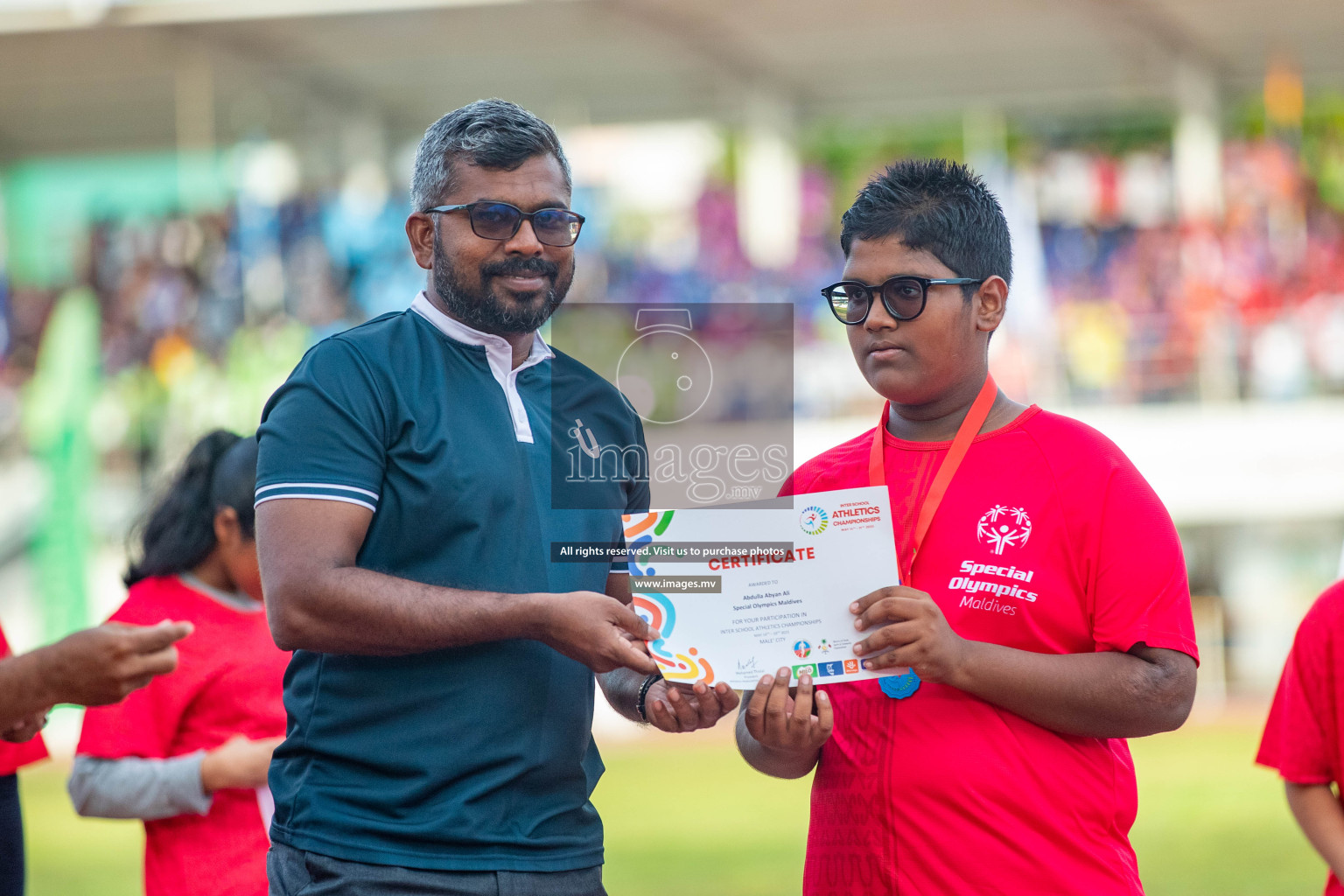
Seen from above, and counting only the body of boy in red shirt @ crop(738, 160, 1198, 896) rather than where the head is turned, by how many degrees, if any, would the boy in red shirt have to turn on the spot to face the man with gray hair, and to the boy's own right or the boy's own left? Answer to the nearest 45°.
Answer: approximately 45° to the boy's own right

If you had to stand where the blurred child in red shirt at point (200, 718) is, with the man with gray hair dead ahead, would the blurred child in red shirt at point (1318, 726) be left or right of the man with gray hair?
left

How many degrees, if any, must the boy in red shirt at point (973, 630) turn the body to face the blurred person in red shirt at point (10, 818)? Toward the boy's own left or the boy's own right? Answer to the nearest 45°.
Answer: approximately 45° to the boy's own right

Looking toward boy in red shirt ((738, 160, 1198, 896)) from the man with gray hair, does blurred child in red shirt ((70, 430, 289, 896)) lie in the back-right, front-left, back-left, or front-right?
back-left

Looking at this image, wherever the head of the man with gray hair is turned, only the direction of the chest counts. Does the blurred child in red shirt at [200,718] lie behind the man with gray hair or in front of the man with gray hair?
behind

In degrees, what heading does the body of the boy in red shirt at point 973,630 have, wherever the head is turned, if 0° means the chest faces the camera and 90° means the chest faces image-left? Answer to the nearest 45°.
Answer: approximately 45°

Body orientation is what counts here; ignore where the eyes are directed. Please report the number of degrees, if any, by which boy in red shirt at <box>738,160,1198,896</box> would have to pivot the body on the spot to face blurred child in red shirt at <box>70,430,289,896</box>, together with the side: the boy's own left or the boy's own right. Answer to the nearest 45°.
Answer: approximately 45° to the boy's own right
